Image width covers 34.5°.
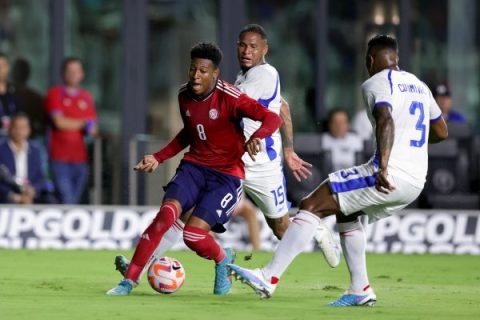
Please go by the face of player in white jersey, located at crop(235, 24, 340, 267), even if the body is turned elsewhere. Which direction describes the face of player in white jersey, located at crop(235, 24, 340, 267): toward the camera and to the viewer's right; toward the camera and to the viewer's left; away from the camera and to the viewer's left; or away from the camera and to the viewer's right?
toward the camera and to the viewer's left

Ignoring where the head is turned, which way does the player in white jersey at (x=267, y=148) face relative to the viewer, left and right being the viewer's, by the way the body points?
facing the viewer and to the left of the viewer

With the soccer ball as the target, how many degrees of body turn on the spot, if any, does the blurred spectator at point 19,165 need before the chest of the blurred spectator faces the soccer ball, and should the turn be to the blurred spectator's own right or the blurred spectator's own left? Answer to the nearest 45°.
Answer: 0° — they already face it

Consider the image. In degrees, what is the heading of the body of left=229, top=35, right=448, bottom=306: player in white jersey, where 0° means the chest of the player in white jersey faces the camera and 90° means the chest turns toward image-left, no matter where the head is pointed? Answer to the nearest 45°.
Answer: approximately 135°

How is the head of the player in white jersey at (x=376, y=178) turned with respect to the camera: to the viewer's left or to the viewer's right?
to the viewer's left

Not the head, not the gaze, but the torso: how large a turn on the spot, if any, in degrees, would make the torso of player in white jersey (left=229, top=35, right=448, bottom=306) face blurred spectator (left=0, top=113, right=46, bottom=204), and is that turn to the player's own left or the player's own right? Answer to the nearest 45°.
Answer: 0° — they already face them

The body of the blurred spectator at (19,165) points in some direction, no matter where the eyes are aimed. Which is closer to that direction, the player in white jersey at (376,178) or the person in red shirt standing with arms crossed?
the player in white jersey

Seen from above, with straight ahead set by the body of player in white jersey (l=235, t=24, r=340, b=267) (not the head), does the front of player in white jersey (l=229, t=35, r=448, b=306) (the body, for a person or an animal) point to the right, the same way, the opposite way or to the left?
to the right

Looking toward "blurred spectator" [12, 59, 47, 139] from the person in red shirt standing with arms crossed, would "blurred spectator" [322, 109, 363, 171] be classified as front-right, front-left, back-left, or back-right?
back-right

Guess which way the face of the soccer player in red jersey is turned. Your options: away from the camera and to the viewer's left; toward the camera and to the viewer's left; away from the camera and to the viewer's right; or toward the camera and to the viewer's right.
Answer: toward the camera and to the viewer's left

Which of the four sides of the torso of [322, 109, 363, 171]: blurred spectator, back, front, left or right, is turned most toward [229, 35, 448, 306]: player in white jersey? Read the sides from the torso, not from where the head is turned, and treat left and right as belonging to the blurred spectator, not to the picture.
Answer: front

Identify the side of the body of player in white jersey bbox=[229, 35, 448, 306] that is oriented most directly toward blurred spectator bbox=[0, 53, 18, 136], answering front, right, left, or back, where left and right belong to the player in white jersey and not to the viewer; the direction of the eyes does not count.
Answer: front
